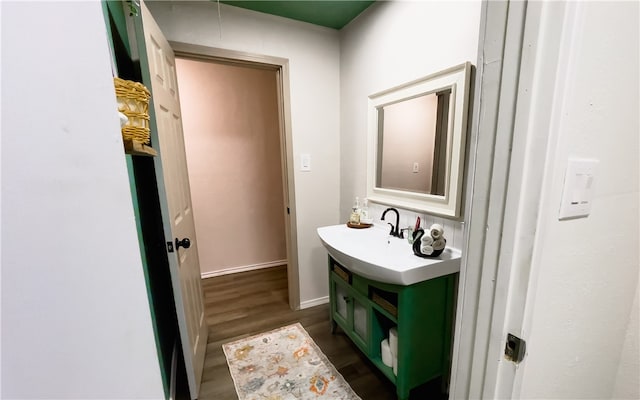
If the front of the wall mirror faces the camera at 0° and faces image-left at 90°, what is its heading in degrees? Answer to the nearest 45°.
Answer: approximately 45°

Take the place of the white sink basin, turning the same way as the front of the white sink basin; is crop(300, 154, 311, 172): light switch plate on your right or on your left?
on your right

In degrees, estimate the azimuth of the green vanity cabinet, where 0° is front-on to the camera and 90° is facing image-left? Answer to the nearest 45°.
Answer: approximately 45°

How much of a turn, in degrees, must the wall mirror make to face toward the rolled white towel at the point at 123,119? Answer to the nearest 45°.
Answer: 0° — it already faces it

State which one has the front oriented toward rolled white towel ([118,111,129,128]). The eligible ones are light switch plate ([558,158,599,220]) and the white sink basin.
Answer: the white sink basin
